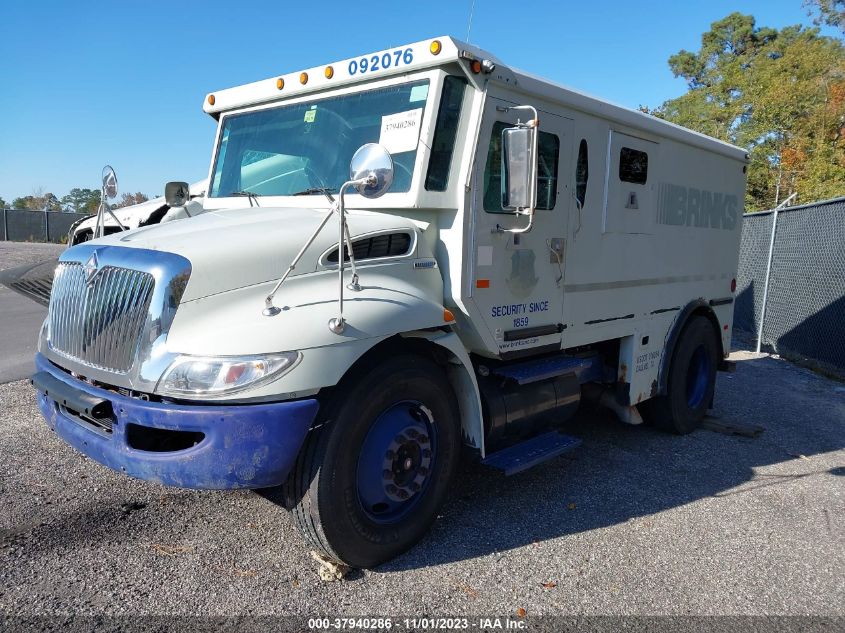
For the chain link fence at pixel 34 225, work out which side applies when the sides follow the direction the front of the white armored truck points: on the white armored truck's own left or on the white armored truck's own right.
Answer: on the white armored truck's own right

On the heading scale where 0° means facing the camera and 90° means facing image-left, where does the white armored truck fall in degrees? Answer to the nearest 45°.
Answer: approximately 45°

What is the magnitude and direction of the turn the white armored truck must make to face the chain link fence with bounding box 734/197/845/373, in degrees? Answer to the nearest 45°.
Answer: approximately 180°
